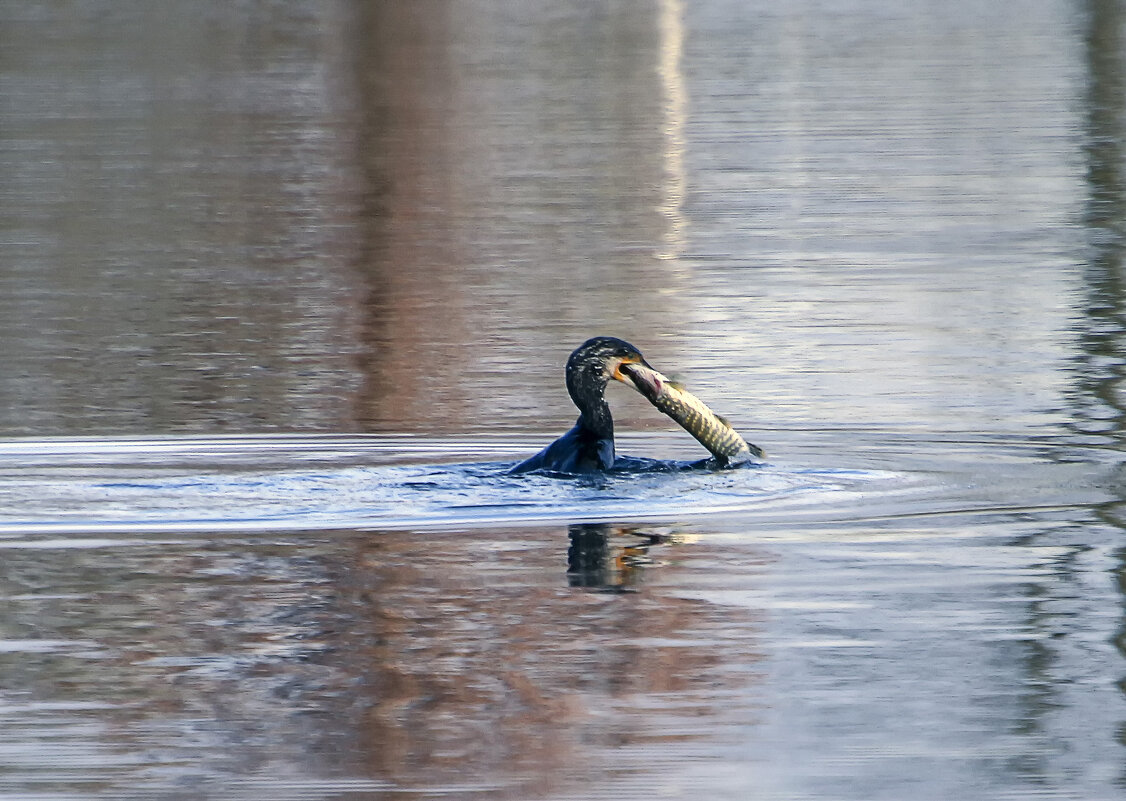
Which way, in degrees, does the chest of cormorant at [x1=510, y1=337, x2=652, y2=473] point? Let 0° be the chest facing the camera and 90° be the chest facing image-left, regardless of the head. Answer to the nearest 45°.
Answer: approximately 270°
